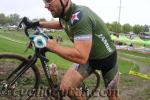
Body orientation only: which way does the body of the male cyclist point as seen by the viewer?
to the viewer's left
